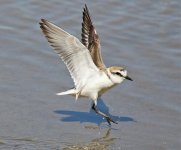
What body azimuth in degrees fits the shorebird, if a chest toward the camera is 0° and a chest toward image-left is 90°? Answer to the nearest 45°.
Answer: approximately 270°
